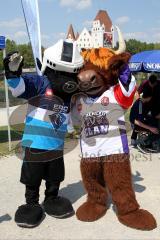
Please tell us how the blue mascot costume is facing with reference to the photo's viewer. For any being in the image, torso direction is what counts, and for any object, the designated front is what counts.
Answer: facing the viewer and to the right of the viewer

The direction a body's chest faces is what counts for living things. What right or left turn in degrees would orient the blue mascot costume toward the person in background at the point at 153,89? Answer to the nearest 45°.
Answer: approximately 90° to its left

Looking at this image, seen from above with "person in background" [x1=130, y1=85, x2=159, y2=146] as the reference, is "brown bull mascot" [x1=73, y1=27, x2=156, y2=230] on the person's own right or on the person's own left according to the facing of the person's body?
on the person's own right

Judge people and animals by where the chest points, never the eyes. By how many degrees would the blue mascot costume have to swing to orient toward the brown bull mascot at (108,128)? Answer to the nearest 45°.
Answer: approximately 45° to its left

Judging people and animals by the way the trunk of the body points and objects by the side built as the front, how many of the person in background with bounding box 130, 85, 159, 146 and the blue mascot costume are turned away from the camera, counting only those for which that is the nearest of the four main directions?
0
